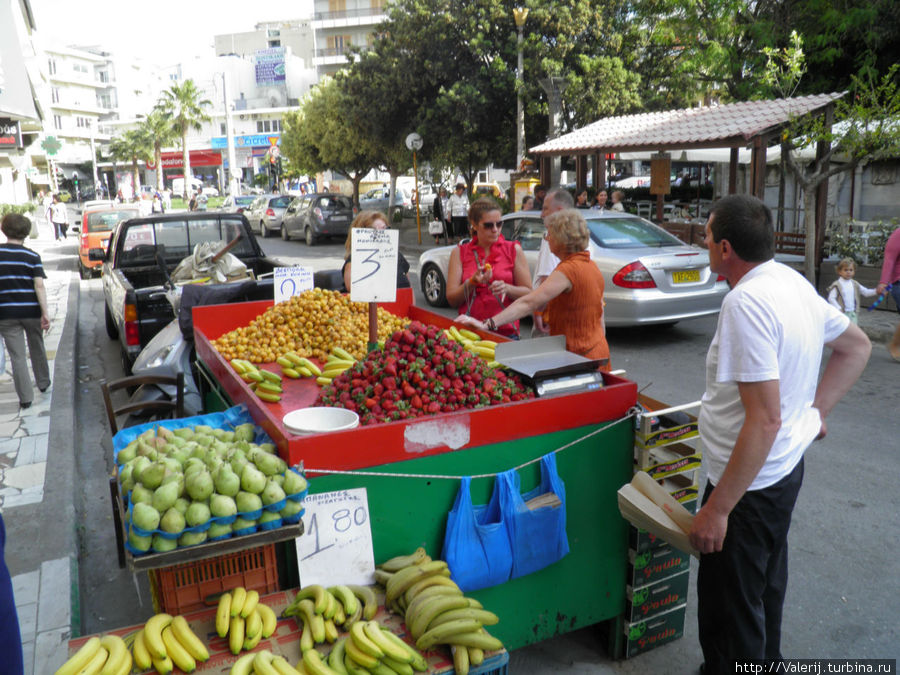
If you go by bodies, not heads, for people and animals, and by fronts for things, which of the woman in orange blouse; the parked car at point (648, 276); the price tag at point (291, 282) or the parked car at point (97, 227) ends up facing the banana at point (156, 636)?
the price tag

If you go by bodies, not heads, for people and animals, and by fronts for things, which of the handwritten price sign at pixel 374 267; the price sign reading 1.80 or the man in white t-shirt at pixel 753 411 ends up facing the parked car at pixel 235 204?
the man in white t-shirt

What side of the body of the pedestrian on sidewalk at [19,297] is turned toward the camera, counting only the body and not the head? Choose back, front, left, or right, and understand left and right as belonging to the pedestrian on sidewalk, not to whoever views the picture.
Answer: back

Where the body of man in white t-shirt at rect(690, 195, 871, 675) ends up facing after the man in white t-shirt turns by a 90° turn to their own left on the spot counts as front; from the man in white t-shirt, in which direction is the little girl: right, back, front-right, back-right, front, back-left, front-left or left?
back-right

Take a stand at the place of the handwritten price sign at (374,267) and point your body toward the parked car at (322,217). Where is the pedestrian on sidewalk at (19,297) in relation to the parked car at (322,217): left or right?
left

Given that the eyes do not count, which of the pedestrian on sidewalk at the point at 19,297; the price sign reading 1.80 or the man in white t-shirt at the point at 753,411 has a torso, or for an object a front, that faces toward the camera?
the price sign reading 1.80

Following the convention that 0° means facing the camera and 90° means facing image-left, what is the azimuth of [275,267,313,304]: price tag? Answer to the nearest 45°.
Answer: approximately 0°

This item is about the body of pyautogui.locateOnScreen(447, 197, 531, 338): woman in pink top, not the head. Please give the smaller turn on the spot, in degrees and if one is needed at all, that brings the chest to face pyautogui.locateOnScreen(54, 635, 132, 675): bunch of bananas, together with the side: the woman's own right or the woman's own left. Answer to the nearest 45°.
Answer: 0° — they already face it

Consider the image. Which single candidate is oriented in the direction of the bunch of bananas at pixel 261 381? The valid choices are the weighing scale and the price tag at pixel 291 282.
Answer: the price tag

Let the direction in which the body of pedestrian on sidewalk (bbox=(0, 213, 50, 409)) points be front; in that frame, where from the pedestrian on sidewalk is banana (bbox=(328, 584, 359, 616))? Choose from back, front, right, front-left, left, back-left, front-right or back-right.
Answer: back

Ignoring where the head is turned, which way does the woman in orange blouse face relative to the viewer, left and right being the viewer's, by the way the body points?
facing away from the viewer and to the left of the viewer

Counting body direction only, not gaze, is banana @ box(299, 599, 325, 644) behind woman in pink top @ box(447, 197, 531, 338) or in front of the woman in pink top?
in front

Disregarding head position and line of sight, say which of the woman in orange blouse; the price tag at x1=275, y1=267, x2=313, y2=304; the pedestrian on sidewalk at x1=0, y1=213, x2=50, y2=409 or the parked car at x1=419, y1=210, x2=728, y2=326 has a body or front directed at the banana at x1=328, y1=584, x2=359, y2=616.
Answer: the price tag
